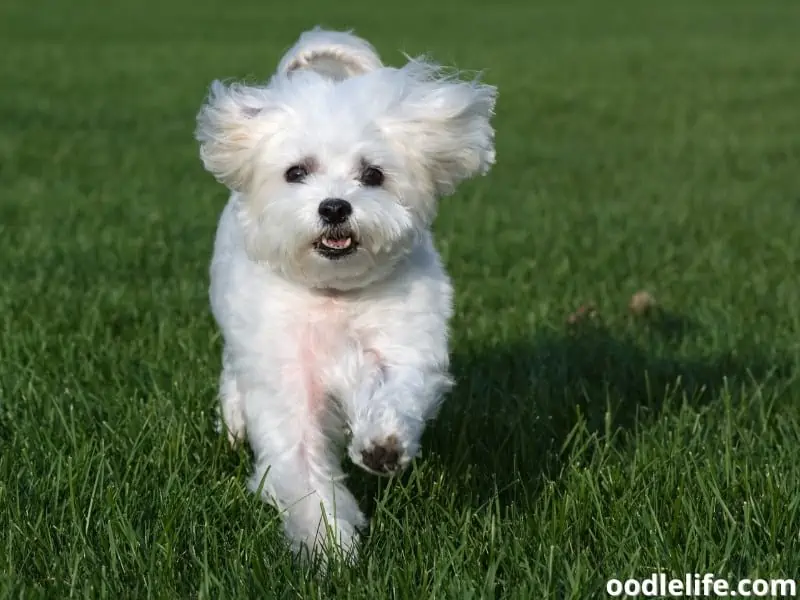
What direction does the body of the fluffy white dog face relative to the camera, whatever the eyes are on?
toward the camera
